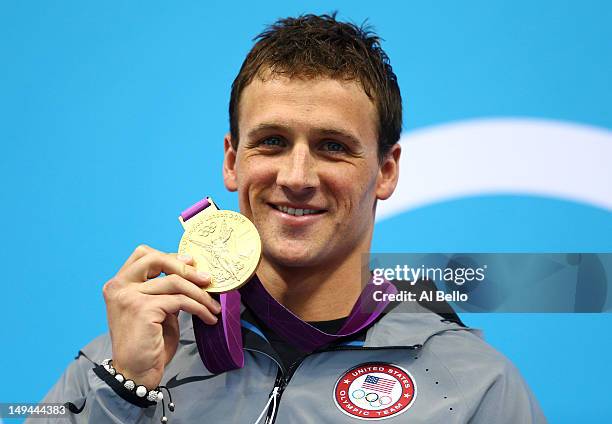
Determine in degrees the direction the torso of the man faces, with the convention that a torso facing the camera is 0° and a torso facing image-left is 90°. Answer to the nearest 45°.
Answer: approximately 0°
